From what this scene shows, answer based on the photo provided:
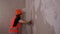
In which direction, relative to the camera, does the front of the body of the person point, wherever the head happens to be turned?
to the viewer's right
